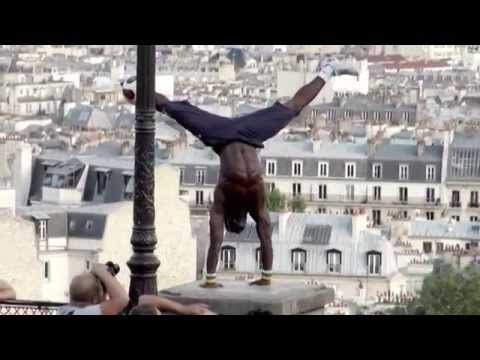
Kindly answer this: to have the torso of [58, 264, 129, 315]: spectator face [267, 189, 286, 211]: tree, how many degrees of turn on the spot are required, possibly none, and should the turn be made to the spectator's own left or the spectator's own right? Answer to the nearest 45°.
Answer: approximately 45° to the spectator's own left

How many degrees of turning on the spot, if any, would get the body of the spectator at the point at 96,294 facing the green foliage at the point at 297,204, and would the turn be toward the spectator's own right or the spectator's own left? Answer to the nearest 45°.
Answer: approximately 45° to the spectator's own left

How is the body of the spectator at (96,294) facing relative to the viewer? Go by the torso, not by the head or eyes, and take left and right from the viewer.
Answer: facing away from the viewer and to the right of the viewer
